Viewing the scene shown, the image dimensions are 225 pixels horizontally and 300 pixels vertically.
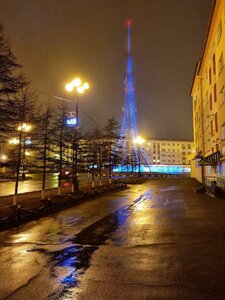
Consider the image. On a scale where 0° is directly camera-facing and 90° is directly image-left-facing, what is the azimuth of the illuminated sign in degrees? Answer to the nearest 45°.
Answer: approximately 0°
